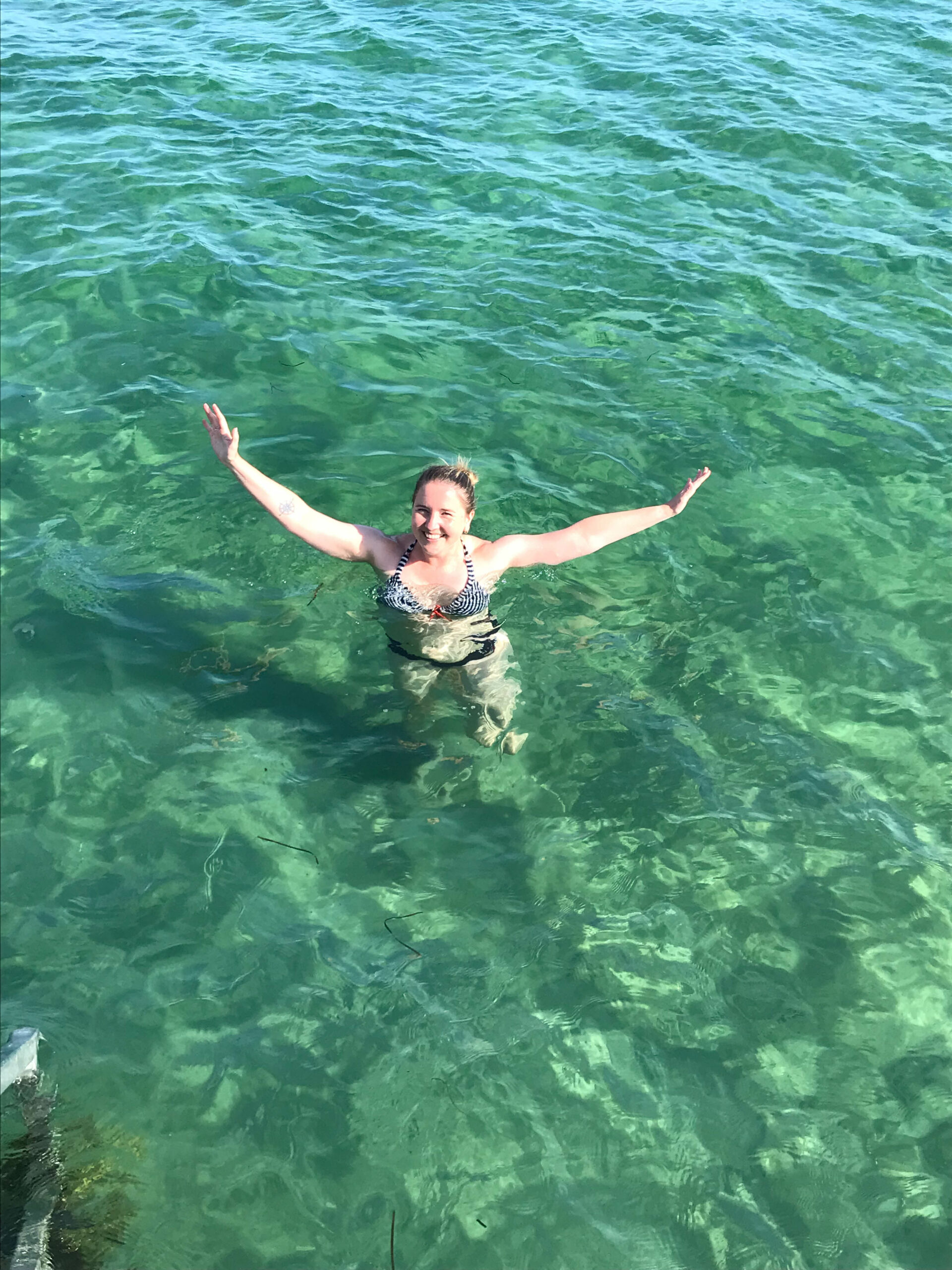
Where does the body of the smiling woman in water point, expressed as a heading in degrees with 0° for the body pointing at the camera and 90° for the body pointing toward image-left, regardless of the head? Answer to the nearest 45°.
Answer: approximately 0°

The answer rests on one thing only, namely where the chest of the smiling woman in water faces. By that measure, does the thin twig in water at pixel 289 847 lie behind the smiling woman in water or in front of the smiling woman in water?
in front

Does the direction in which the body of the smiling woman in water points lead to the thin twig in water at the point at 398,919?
yes
